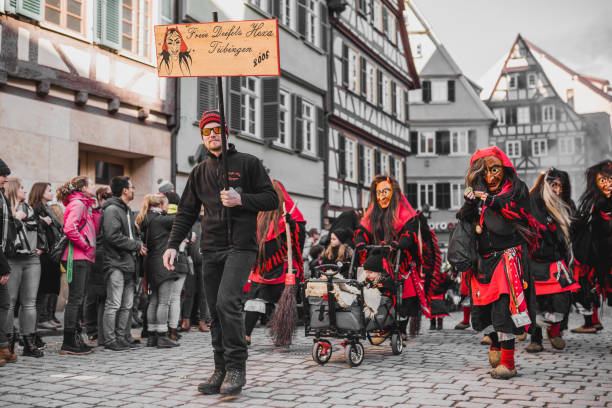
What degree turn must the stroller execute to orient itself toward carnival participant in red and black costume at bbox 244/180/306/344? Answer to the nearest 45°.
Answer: approximately 90° to its right

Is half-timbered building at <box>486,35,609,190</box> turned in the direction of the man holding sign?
yes

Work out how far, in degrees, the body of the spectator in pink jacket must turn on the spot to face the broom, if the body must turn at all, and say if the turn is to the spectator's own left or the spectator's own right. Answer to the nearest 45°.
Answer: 0° — they already face it

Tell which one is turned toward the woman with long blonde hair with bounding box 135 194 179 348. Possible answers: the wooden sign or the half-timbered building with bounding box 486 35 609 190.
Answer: the half-timbered building

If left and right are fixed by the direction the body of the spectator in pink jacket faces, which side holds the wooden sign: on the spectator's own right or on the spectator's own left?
on the spectator's own right

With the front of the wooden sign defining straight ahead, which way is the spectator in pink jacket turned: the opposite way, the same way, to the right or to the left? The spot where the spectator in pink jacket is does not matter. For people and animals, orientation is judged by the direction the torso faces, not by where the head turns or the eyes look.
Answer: to the left

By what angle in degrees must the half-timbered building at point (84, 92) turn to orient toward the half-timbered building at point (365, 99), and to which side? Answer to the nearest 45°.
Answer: approximately 90° to its left

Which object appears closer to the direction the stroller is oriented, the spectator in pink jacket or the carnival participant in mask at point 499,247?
the spectator in pink jacket

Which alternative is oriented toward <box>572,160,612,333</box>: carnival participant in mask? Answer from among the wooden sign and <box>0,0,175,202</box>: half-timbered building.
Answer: the half-timbered building

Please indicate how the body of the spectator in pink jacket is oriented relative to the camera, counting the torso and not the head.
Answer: to the viewer's right
